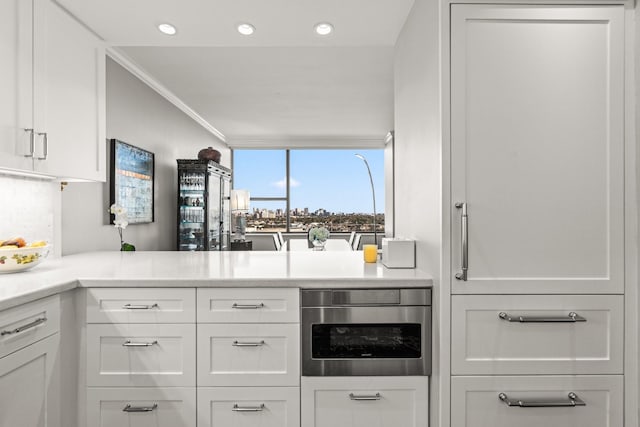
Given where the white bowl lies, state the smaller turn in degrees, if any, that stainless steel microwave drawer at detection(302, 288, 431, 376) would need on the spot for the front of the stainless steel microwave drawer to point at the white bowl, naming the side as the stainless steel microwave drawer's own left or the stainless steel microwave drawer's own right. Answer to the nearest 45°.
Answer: approximately 90° to the stainless steel microwave drawer's own right

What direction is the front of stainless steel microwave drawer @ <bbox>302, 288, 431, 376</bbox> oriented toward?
toward the camera

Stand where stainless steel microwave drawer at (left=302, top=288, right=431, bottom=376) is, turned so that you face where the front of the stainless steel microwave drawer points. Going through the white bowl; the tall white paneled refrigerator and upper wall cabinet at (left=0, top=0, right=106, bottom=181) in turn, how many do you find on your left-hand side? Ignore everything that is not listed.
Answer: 1

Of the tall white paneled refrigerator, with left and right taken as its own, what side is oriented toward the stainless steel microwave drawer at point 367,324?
right

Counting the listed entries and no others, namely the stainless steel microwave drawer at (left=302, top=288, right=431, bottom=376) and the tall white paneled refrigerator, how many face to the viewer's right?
0

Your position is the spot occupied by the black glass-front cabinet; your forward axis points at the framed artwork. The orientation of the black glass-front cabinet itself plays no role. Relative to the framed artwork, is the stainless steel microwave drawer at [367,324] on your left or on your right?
left

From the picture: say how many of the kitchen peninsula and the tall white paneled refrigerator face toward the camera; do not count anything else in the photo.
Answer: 2

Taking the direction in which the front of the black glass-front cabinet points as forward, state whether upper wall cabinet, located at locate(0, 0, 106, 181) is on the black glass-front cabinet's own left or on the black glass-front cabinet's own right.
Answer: on the black glass-front cabinet's own right

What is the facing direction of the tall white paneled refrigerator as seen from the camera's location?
facing the viewer

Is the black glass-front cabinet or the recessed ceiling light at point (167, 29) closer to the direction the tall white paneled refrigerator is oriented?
the recessed ceiling light
